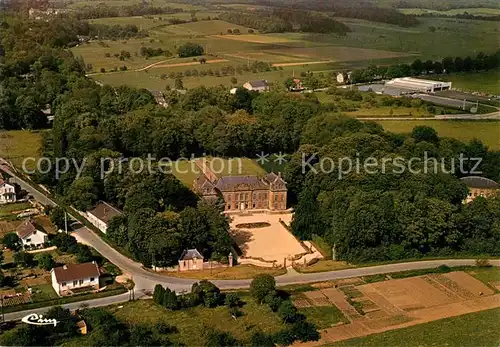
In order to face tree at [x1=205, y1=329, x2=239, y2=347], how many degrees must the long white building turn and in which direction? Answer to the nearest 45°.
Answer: approximately 45° to its right

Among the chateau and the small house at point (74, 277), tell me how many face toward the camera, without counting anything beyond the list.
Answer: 2

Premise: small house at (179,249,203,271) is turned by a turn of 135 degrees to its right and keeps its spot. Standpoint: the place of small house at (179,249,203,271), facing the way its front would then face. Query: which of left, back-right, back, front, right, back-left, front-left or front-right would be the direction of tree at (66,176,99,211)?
front

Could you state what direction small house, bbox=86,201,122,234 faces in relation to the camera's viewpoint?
facing the viewer and to the left of the viewer

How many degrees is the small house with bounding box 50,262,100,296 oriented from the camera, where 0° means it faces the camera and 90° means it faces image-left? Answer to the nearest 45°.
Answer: approximately 0°

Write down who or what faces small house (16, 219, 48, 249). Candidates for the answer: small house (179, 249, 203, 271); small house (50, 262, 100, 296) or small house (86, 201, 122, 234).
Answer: small house (86, 201, 122, 234)

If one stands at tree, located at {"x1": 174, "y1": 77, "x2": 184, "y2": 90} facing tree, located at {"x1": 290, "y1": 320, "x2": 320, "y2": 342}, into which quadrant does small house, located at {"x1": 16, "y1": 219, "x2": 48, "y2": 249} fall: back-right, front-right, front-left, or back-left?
front-right

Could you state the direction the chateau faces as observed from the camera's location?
facing the viewer

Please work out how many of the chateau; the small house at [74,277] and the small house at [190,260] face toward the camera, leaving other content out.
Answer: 3

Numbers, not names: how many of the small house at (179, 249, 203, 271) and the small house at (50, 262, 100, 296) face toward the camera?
2

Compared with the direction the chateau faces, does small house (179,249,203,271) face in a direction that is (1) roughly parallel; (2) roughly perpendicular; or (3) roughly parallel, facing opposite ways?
roughly parallel

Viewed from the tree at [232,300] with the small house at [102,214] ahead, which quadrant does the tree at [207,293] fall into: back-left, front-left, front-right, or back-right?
front-left
